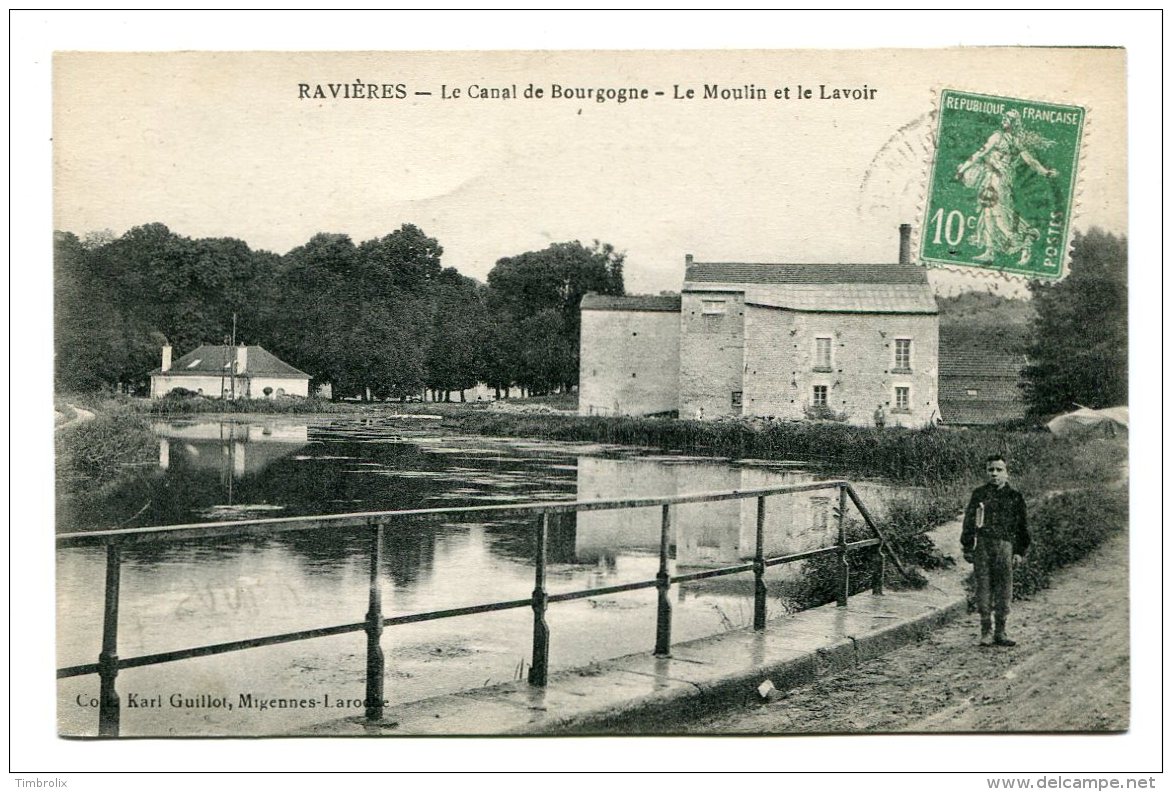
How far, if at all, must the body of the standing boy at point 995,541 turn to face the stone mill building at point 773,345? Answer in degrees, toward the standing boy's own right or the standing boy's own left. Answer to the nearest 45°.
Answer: approximately 135° to the standing boy's own right

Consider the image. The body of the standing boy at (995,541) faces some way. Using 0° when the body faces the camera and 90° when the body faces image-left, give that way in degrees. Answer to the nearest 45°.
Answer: approximately 0°

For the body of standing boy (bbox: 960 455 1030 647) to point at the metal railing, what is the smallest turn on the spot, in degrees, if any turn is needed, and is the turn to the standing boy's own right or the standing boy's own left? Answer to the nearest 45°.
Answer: approximately 45° to the standing boy's own right

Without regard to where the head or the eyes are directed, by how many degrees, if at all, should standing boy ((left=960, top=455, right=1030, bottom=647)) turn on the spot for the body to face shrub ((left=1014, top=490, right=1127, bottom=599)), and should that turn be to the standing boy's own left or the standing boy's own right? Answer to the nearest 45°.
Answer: approximately 135° to the standing boy's own left

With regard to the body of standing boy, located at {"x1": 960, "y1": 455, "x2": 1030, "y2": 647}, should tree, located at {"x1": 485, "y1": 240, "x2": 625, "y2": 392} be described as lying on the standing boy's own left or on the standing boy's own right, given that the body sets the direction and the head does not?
on the standing boy's own right
